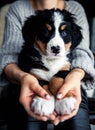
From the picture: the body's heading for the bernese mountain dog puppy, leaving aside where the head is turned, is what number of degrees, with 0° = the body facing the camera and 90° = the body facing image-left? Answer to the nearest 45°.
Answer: approximately 0°
